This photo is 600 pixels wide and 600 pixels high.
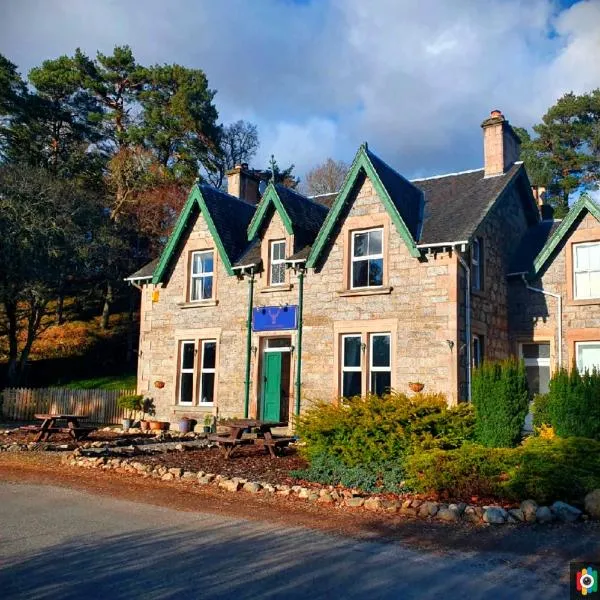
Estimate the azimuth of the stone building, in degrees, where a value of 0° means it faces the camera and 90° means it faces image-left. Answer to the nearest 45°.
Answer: approximately 45°

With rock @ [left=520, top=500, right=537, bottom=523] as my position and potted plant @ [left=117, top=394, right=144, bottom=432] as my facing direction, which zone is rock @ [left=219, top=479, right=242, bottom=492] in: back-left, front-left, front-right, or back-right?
front-left

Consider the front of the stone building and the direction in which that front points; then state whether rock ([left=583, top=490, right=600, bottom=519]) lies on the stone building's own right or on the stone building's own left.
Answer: on the stone building's own left

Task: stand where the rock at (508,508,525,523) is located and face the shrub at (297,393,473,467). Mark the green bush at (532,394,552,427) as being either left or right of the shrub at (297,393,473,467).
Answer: right

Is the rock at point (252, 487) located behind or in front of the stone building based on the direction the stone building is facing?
in front

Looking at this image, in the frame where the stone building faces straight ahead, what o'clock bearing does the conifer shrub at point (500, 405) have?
The conifer shrub is roughly at 10 o'clock from the stone building.

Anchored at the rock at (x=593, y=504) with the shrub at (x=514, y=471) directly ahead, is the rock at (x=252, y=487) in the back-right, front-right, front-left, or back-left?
front-left

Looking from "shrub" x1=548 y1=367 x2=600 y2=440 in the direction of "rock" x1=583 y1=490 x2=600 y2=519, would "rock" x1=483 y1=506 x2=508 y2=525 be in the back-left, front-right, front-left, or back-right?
front-right

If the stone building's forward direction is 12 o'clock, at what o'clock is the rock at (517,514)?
The rock is roughly at 10 o'clock from the stone building.

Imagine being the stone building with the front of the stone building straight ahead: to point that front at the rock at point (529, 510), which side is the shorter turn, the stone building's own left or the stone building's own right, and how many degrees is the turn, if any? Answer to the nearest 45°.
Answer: approximately 45° to the stone building's own left
